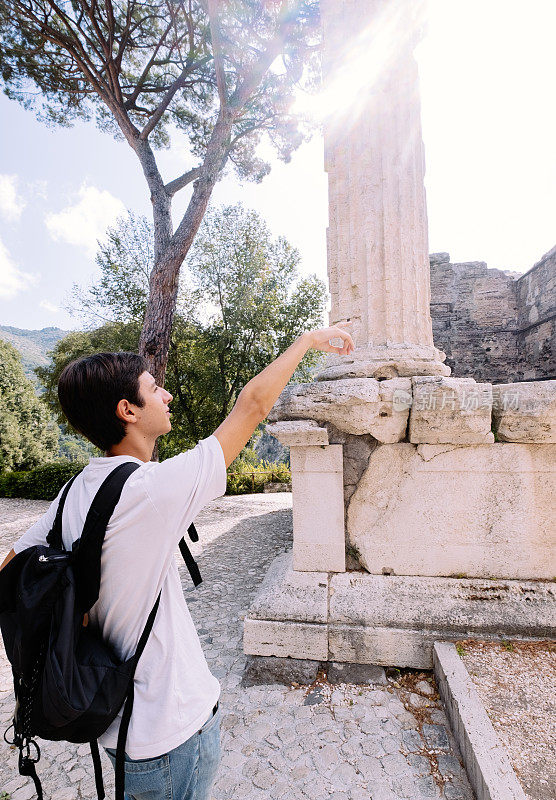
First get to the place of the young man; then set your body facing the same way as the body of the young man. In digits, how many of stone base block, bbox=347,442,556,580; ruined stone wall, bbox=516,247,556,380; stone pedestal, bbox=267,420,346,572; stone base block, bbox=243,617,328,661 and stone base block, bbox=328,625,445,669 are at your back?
0

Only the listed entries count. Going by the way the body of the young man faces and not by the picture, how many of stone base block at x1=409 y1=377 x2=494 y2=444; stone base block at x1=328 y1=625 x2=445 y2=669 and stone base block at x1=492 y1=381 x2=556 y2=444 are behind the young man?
0

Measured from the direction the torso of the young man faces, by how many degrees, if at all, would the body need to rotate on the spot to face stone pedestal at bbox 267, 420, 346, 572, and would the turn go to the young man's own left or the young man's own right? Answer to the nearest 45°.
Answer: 0° — they already face it

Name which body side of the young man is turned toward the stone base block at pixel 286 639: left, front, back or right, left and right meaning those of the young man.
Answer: front

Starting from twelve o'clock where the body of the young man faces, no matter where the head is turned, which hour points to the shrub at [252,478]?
The shrub is roughly at 11 o'clock from the young man.

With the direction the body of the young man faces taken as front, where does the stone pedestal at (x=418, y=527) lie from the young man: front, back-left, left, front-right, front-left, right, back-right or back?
front

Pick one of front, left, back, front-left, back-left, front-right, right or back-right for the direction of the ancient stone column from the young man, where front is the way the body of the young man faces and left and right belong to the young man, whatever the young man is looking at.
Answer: front

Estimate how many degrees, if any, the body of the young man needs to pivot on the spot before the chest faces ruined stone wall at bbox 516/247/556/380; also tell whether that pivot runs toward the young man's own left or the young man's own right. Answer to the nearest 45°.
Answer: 0° — they already face it

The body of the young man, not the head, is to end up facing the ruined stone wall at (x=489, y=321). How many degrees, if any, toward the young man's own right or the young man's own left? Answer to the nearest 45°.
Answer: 0° — they already face it

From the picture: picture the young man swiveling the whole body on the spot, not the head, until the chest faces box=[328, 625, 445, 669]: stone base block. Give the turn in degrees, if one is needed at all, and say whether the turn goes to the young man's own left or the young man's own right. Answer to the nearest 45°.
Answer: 0° — they already face it

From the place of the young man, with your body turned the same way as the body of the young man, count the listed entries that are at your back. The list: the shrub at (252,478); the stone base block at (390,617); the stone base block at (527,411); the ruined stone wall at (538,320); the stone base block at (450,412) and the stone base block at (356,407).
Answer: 0

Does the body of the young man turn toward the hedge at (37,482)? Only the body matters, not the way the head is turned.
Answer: no

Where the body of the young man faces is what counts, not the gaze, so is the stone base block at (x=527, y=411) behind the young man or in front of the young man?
in front

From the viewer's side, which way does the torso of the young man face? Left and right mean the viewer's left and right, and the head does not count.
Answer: facing away from the viewer and to the right of the viewer

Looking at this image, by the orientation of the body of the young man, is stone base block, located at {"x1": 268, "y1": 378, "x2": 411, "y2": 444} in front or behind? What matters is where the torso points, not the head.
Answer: in front

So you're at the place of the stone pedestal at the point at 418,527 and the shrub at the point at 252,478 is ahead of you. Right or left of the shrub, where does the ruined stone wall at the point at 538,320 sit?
right

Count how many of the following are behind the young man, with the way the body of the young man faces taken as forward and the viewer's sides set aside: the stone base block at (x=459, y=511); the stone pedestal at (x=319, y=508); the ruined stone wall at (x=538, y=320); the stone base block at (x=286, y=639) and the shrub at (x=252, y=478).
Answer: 0

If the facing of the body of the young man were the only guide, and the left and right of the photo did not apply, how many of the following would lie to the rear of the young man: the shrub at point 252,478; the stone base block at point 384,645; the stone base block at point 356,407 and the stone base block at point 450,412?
0
